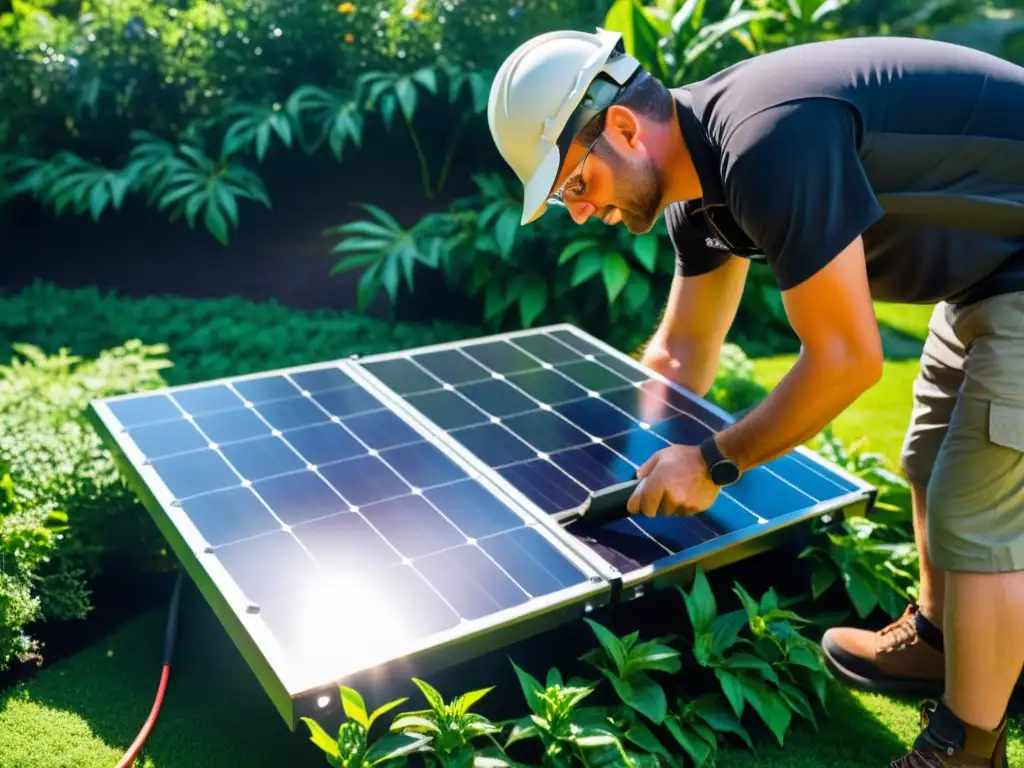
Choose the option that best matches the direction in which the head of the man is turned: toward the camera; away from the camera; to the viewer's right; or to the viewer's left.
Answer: to the viewer's left

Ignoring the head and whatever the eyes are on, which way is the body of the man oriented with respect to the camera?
to the viewer's left
